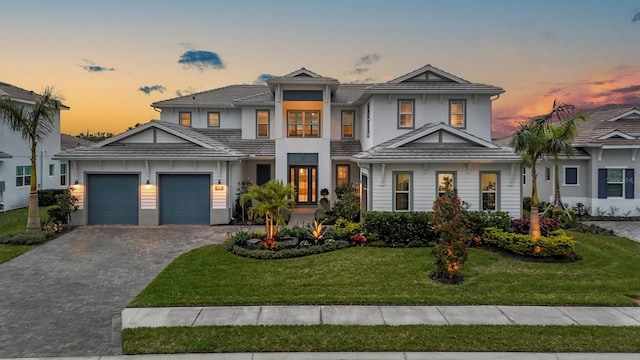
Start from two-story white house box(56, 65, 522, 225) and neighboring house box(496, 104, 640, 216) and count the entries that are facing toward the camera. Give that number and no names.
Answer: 2

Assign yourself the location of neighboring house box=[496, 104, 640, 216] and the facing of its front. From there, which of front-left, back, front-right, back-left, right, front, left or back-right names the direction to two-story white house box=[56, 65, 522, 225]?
front-right

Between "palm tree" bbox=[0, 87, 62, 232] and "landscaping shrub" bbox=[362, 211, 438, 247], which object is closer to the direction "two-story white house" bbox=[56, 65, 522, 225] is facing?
the landscaping shrub

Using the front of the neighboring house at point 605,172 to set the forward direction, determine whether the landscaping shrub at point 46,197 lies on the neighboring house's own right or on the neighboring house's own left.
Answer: on the neighboring house's own right

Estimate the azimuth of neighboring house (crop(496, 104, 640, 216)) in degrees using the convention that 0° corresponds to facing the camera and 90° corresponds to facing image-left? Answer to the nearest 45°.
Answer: approximately 0°

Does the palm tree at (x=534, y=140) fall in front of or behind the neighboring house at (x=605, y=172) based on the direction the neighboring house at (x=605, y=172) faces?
in front

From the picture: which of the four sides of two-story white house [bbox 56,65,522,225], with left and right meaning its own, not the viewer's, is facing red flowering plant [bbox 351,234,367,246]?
front

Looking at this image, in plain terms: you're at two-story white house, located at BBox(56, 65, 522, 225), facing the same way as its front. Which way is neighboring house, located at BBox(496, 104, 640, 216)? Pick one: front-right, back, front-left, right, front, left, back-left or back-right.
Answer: left

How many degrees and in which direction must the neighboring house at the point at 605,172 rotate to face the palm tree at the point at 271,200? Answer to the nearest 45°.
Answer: approximately 45° to its right

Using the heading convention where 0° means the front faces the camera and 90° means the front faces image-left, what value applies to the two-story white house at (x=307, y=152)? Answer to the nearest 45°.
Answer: approximately 0°

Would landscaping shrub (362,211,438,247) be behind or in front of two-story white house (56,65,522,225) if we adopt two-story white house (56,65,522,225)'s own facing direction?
in front

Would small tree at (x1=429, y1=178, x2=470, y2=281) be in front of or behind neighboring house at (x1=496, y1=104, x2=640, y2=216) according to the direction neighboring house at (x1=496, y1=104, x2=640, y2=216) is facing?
in front

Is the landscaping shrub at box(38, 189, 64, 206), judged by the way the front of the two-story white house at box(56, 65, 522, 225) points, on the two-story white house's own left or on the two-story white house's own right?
on the two-story white house's own right

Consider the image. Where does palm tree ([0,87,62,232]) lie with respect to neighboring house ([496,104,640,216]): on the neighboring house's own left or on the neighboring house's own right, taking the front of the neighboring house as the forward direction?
on the neighboring house's own right

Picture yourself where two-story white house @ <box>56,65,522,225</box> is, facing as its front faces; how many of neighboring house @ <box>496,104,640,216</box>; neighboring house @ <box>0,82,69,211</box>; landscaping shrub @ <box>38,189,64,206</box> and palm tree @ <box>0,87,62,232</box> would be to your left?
1

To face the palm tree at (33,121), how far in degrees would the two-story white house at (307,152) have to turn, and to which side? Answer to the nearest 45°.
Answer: approximately 90° to its right
